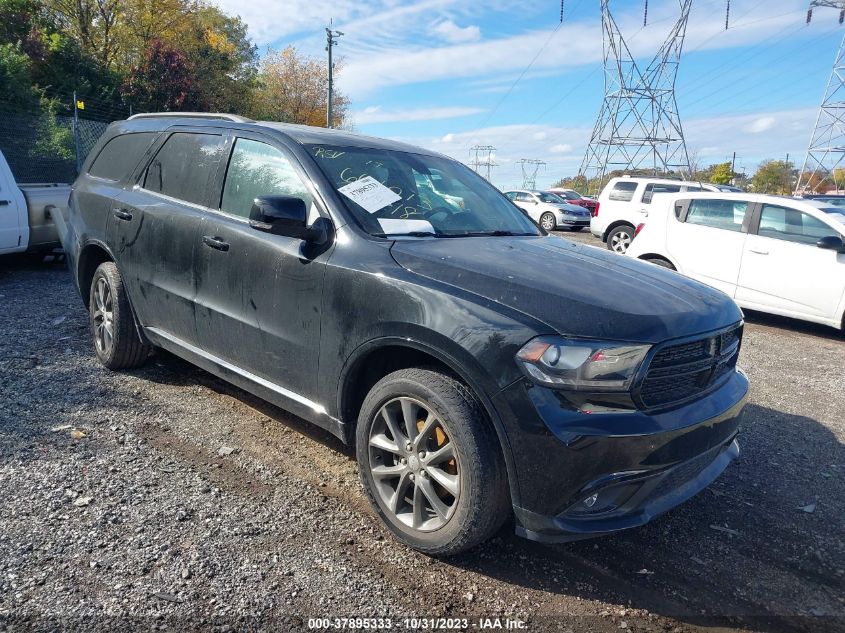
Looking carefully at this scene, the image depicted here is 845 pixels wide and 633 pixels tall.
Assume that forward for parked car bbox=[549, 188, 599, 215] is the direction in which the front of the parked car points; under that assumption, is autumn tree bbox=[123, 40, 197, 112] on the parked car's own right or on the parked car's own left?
on the parked car's own right

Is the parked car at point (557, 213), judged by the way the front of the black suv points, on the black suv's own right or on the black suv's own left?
on the black suv's own left

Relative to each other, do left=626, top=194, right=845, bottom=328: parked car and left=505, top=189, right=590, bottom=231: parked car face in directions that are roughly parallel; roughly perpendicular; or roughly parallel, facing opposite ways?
roughly parallel

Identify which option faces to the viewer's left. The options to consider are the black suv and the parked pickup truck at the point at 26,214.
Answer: the parked pickup truck

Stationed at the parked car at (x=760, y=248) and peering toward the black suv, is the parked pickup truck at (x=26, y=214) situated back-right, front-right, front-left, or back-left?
front-right

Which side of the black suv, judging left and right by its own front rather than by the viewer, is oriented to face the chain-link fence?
back

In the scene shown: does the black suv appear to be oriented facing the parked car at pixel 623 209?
no

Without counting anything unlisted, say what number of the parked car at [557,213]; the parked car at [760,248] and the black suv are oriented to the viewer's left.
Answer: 0

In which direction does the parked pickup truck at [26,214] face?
to the viewer's left

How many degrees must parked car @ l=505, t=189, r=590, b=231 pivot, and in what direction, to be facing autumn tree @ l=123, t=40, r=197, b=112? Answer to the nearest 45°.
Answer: approximately 135° to its right

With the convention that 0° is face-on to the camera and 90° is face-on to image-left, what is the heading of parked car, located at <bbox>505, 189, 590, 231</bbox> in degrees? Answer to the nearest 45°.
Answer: approximately 315°

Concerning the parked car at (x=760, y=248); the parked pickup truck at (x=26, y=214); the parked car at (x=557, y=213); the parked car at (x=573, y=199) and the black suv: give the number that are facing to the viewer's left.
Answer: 1

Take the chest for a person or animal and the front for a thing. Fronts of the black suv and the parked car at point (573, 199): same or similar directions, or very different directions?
same or similar directions

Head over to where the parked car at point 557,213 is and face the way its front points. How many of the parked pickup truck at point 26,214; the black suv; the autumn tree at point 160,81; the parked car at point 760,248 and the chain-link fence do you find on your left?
0

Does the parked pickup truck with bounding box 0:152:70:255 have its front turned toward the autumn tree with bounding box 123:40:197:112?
no

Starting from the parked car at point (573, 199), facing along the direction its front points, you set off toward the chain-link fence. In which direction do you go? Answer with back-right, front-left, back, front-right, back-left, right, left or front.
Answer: right

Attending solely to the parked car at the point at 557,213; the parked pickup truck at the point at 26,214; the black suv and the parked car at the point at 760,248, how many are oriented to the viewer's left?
1

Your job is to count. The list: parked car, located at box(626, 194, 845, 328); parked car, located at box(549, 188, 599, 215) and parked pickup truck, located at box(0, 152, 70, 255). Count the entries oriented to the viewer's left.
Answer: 1

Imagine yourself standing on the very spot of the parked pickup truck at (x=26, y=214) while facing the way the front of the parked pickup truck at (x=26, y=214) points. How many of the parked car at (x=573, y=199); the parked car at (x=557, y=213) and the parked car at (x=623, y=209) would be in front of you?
0

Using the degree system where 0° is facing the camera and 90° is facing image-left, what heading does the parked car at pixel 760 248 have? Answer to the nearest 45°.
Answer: approximately 315°
